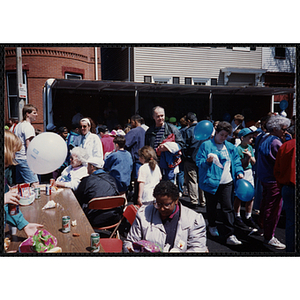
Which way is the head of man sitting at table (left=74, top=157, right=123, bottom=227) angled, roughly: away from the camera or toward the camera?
away from the camera

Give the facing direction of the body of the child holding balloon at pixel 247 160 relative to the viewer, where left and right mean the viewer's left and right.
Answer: facing the viewer and to the right of the viewer

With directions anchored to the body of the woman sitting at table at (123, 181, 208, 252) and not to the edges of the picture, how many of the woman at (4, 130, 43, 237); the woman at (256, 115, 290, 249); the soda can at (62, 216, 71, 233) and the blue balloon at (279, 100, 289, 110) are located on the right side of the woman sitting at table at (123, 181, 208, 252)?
2

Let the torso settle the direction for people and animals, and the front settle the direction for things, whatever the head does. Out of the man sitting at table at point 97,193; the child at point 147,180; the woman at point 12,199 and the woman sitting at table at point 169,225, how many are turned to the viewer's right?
1

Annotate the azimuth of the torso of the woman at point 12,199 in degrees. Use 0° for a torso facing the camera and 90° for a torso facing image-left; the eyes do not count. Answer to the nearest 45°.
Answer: approximately 270°

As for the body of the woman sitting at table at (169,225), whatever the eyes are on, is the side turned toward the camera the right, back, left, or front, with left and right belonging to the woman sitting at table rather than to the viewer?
front
